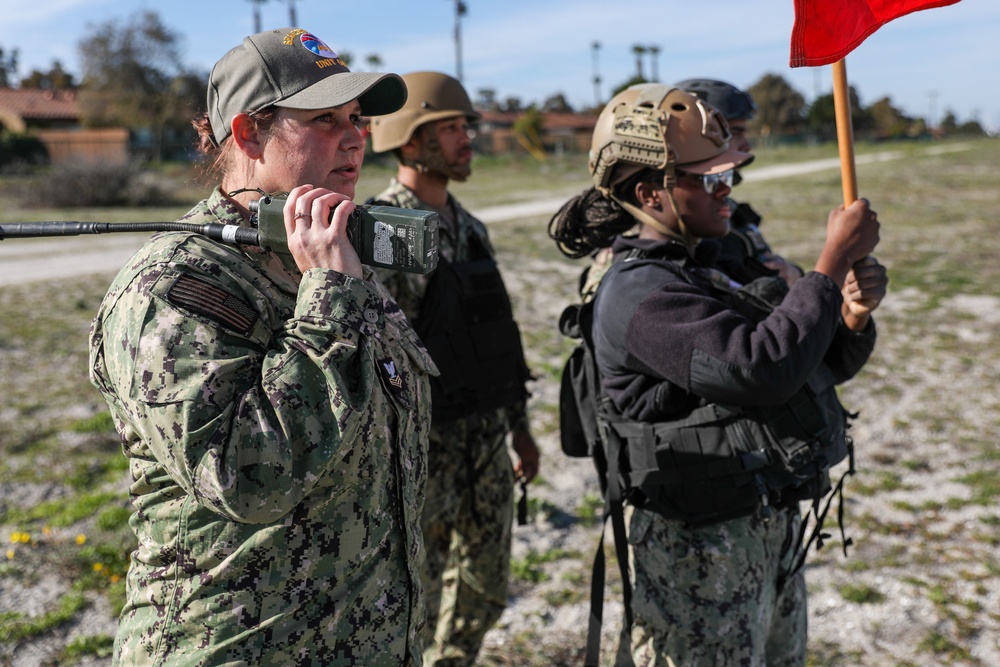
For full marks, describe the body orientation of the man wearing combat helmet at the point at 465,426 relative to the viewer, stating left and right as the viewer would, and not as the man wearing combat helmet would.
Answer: facing the viewer and to the right of the viewer

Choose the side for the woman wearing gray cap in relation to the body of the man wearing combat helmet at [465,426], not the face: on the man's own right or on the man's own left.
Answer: on the man's own right

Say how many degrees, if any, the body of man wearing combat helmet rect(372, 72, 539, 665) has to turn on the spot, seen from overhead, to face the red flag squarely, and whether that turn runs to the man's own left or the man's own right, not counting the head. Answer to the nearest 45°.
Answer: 0° — they already face it

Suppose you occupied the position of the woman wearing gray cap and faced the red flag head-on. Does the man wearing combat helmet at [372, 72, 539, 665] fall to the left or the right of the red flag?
left

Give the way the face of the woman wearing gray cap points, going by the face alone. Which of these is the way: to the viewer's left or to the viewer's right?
to the viewer's right

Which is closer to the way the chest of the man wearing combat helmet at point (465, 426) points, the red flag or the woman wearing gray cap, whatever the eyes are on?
the red flag

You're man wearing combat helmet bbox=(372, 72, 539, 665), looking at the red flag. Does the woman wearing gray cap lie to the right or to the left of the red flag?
right
